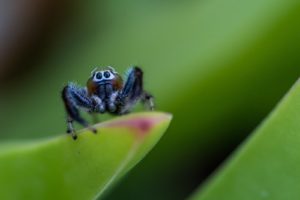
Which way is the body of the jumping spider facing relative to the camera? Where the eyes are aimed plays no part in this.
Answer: toward the camera

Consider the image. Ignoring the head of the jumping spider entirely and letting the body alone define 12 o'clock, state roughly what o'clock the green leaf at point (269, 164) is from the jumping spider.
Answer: The green leaf is roughly at 9 o'clock from the jumping spider.
